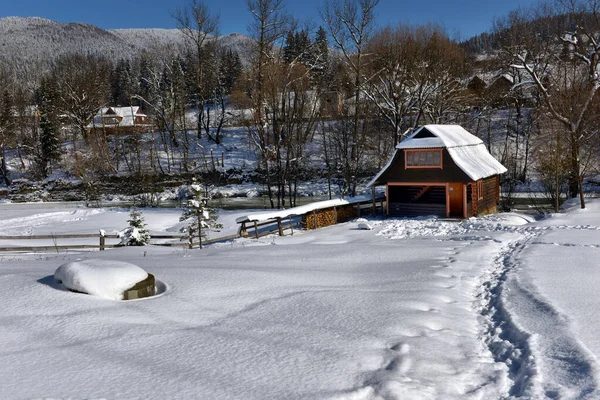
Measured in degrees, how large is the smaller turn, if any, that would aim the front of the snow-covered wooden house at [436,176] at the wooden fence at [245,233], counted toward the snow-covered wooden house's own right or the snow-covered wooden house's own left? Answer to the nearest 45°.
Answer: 0° — it already faces it

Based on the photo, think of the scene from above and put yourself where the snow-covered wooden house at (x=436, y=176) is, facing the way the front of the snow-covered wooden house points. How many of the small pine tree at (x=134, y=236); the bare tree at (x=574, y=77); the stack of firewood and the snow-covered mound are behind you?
1

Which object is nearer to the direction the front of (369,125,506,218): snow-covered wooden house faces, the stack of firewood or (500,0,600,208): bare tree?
the stack of firewood

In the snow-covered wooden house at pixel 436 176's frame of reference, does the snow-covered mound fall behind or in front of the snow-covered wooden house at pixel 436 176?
in front

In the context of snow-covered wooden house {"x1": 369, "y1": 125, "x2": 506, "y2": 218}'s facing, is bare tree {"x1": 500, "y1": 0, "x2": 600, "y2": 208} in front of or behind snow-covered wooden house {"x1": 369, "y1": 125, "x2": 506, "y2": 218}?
behind

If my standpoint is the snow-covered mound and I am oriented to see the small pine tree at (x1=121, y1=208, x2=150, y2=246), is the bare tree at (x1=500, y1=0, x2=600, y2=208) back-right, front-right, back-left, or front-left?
front-right

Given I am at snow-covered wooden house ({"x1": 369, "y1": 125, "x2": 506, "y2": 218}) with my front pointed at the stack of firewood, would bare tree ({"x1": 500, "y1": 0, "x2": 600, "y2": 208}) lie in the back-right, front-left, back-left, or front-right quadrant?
back-right

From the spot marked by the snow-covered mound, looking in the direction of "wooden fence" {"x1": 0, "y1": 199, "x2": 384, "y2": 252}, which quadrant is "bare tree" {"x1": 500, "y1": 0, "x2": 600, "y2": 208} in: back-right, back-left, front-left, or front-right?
front-right

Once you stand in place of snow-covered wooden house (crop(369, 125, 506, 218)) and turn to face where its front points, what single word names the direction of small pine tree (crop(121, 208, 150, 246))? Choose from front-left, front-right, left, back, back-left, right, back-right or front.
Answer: front

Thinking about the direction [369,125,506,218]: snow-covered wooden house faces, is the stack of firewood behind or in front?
in front

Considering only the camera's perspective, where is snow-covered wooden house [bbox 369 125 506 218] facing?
facing the viewer and to the left of the viewer
